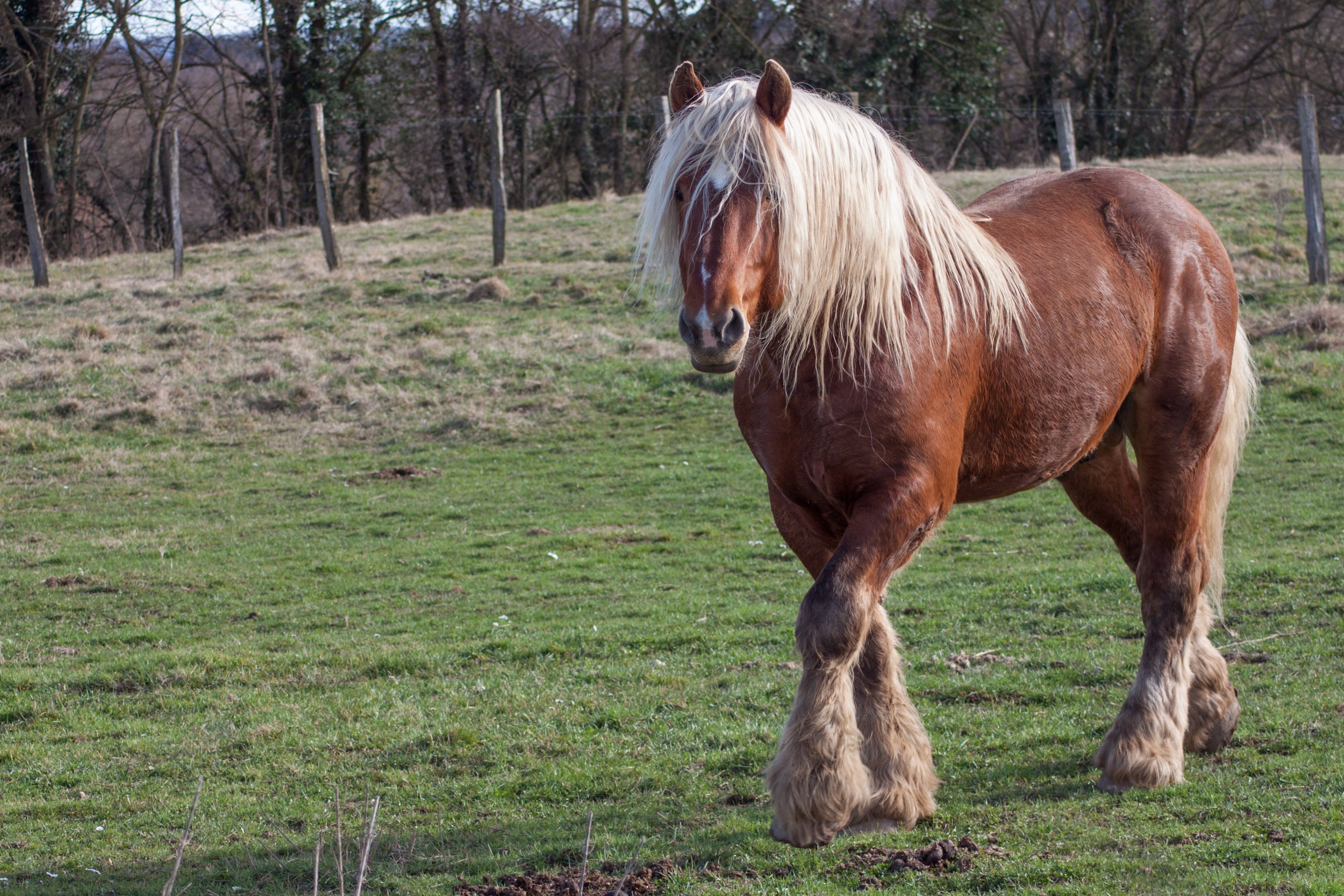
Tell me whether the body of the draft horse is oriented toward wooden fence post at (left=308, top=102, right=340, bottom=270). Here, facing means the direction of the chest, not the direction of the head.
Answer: no

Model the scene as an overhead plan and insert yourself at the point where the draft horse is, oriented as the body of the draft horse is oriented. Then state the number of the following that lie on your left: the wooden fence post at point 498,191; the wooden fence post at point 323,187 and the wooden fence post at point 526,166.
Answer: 0

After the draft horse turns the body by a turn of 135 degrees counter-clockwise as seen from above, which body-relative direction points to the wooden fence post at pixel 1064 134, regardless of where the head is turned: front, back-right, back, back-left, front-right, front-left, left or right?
left

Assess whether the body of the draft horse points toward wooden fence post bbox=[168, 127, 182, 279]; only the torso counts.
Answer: no

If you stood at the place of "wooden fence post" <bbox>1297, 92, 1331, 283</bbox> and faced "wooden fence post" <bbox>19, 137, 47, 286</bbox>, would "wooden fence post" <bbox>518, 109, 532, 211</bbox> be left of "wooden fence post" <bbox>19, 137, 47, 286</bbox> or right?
right

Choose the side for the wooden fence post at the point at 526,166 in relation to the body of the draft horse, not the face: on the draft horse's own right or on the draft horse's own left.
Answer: on the draft horse's own right

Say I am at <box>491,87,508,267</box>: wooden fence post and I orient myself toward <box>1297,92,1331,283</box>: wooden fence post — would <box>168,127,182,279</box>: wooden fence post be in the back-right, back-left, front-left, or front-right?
back-right

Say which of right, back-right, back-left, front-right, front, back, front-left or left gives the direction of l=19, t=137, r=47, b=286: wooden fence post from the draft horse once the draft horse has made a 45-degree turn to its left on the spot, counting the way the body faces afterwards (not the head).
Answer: back-right

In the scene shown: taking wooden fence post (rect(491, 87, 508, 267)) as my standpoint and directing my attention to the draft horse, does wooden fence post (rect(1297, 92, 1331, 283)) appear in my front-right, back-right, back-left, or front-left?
front-left

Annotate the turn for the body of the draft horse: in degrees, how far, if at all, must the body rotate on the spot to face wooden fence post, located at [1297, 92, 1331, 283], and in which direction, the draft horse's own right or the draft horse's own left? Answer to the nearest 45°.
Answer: approximately 135° to the draft horse's own right
